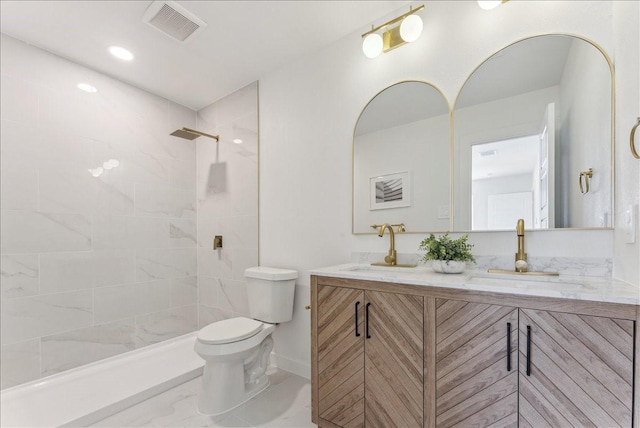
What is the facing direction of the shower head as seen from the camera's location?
facing the viewer and to the left of the viewer

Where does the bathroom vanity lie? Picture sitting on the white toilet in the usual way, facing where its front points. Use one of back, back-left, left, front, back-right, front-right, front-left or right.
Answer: left

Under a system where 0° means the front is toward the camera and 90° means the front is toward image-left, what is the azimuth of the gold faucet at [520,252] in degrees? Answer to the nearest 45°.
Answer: approximately 0°

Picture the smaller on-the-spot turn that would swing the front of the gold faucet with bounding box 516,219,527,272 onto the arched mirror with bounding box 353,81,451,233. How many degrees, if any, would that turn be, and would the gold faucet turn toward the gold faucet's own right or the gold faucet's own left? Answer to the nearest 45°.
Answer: approximately 90° to the gold faucet's own right

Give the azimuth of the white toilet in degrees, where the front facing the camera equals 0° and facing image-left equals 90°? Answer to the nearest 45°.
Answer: approximately 45°

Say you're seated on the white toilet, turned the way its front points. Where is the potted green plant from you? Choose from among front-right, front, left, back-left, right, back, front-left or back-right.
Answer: left
